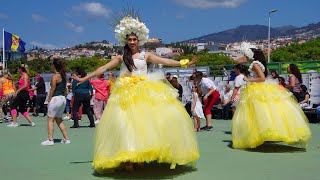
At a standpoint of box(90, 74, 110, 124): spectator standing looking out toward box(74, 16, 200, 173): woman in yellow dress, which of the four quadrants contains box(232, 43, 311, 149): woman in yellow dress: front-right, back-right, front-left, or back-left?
front-left

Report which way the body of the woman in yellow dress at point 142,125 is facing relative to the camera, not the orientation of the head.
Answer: toward the camera

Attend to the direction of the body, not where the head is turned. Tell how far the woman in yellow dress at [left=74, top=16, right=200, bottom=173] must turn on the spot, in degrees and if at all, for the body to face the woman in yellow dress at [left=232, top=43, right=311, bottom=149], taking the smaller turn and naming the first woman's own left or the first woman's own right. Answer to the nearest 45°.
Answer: approximately 135° to the first woman's own left

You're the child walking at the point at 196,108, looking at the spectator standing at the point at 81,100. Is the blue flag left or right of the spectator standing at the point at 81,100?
right

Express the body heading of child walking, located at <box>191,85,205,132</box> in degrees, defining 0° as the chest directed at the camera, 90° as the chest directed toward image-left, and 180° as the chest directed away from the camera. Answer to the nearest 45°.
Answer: approximately 90°

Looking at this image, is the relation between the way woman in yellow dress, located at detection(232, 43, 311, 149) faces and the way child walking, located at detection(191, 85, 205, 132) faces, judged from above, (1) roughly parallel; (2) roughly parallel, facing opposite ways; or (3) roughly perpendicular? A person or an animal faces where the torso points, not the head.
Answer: roughly parallel
